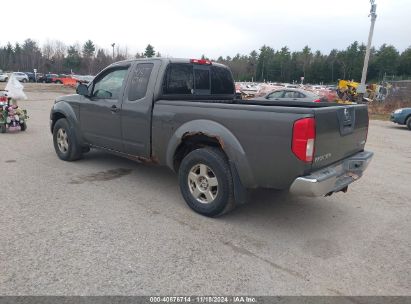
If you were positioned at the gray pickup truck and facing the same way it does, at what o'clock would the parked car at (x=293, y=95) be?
The parked car is roughly at 2 o'clock from the gray pickup truck.

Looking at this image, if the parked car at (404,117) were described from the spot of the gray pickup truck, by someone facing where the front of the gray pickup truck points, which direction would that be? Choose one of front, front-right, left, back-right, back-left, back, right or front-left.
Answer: right

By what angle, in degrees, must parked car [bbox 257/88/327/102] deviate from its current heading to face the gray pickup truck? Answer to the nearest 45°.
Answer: approximately 90° to its left

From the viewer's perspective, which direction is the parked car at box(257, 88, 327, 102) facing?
to the viewer's left

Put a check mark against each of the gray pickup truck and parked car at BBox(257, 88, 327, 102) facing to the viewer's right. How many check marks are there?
0

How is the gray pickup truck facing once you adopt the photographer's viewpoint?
facing away from the viewer and to the left of the viewer

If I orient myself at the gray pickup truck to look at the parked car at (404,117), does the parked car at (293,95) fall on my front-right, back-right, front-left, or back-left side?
front-left

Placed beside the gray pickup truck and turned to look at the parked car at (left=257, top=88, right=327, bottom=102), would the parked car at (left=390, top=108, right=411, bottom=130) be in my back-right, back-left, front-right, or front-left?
front-right

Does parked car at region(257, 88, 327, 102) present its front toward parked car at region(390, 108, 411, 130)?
no
